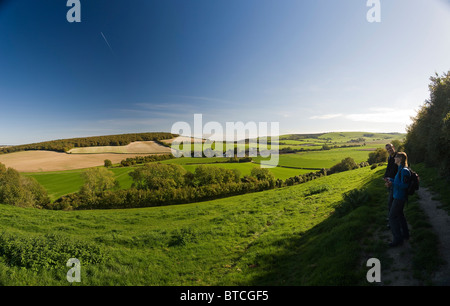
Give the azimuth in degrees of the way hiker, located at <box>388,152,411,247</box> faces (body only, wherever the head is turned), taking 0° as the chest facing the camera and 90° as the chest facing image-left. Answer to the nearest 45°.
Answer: approximately 90°

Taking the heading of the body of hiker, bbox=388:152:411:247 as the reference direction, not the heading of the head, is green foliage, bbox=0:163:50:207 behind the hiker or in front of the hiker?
in front

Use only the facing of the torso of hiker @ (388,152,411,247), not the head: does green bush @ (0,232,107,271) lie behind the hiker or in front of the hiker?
in front
